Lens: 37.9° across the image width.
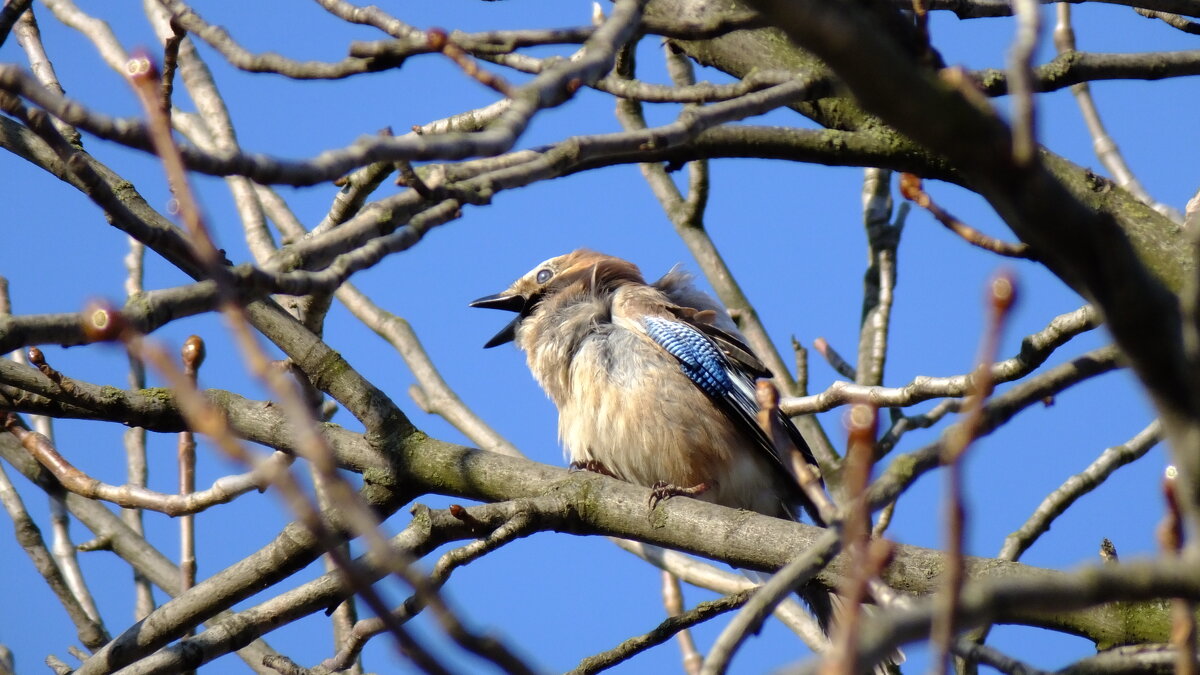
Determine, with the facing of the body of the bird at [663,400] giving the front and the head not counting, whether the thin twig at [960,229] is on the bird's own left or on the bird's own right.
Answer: on the bird's own left

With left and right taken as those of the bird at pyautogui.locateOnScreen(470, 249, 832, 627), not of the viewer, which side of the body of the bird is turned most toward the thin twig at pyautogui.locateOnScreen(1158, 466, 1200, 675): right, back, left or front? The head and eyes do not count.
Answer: left

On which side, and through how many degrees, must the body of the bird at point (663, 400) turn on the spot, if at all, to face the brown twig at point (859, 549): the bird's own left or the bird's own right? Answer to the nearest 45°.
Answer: approximately 90° to the bird's own left

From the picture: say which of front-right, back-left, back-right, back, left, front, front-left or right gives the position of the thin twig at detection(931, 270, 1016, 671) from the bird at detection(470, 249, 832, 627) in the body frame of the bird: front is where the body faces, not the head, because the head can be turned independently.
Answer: left

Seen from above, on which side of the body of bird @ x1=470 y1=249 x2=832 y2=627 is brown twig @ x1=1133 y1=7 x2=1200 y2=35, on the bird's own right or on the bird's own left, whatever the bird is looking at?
on the bird's own left

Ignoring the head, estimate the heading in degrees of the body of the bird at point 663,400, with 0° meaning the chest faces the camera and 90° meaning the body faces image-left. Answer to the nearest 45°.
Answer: approximately 90°

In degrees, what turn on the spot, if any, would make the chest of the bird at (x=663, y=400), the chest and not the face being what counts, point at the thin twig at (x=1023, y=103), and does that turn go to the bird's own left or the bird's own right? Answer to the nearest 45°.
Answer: approximately 90° to the bird's own left
